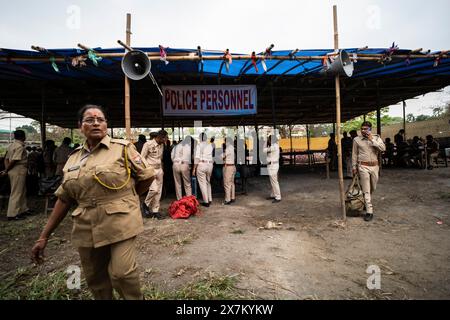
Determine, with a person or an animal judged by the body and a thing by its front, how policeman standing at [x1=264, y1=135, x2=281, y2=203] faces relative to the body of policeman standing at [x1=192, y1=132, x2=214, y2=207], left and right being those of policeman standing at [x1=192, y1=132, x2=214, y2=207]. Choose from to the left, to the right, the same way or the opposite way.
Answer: to the left

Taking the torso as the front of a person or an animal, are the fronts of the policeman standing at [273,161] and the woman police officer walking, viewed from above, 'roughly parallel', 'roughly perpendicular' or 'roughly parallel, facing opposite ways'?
roughly perpendicular

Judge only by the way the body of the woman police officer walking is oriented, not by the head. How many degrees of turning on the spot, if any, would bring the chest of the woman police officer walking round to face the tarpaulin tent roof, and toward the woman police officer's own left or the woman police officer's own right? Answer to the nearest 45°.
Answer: approximately 180°

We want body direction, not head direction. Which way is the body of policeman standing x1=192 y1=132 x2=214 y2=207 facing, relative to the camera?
away from the camera

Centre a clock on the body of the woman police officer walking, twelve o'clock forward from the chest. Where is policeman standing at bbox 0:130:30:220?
The policeman standing is roughly at 4 o'clock from the woman police officer walking.

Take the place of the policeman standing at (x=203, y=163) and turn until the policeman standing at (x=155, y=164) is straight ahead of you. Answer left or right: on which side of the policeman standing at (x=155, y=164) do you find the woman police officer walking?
left

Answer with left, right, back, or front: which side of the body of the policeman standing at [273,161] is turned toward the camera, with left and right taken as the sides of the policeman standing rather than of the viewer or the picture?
left

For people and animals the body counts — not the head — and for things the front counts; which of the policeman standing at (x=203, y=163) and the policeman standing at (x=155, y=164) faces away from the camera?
the policeman standing at (x=203, y=163)

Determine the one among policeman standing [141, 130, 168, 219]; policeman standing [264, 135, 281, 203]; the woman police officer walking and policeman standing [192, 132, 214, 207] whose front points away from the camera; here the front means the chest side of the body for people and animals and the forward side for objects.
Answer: policeman standing [192, 132, 214, 207]
